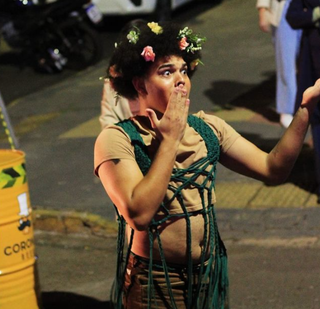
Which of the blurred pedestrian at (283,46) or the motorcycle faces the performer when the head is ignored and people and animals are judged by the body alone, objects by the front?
the blurred pedestrian

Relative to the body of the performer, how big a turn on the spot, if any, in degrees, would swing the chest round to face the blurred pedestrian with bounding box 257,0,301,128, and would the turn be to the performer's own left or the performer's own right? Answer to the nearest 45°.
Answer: approximately 135° to the performer's own left

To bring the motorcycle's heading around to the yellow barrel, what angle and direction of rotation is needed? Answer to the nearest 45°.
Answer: approximately 135° to its left

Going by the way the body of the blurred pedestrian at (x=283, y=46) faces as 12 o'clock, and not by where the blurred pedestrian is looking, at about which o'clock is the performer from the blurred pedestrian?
The performer is roughly at 12 o'clock from the blurred pedestrian.

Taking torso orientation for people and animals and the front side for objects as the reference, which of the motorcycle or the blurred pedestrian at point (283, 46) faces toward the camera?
the blurred pedestrian

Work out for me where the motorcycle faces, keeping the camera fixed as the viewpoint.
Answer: facing away from the viewer and to the left of the viewer

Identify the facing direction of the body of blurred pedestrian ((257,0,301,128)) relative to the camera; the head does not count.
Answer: toward the camera

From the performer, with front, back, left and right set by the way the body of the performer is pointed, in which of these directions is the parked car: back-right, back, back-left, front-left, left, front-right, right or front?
back-left

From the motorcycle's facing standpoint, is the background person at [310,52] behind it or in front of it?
behind

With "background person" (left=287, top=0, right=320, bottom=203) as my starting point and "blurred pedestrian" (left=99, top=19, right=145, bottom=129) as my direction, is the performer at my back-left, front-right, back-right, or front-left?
front-left

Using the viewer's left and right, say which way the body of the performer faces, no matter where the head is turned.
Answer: facing the viewer and to the right of the viewer

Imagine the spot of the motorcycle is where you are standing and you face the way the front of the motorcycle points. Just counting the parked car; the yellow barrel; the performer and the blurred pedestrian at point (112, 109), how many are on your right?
1
